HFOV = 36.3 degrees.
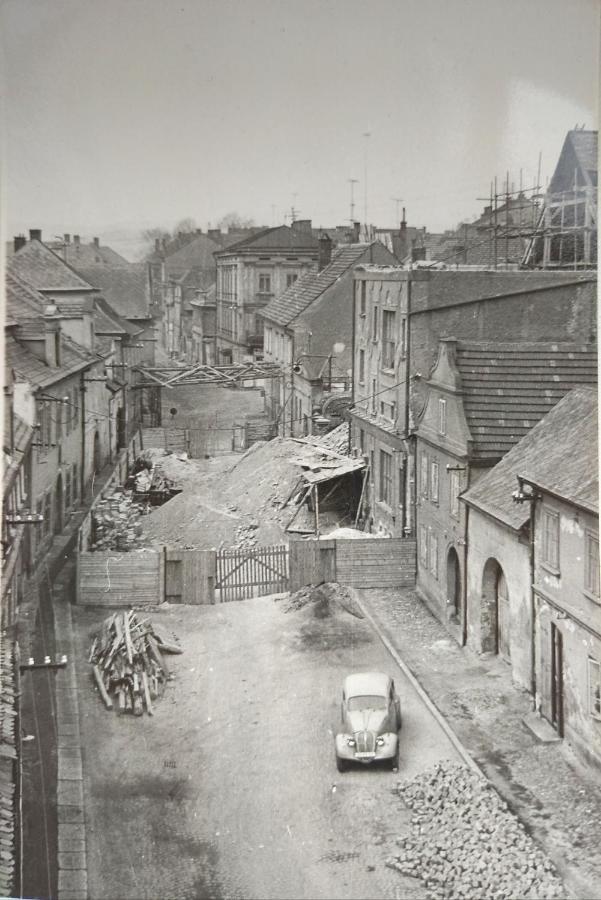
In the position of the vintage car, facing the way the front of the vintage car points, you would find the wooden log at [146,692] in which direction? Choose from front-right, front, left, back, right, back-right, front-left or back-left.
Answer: right

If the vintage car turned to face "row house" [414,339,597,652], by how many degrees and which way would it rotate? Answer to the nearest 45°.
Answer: approximately 180°

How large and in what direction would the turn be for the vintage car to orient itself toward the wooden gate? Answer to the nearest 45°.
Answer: approximately 135° to its right

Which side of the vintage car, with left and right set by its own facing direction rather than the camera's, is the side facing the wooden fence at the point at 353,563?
back

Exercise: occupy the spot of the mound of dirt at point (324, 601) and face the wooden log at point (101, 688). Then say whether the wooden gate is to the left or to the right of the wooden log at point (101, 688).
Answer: right

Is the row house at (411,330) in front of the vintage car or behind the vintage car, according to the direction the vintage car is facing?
behind

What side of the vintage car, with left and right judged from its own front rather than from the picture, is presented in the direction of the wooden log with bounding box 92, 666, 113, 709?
right

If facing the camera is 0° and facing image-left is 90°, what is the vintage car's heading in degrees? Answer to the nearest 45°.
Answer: approximately 0°

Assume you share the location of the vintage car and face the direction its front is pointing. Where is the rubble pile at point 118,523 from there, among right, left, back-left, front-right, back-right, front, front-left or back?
back-right

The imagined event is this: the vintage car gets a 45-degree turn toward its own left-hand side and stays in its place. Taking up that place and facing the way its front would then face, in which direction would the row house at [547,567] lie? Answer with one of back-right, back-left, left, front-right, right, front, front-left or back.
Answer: left
